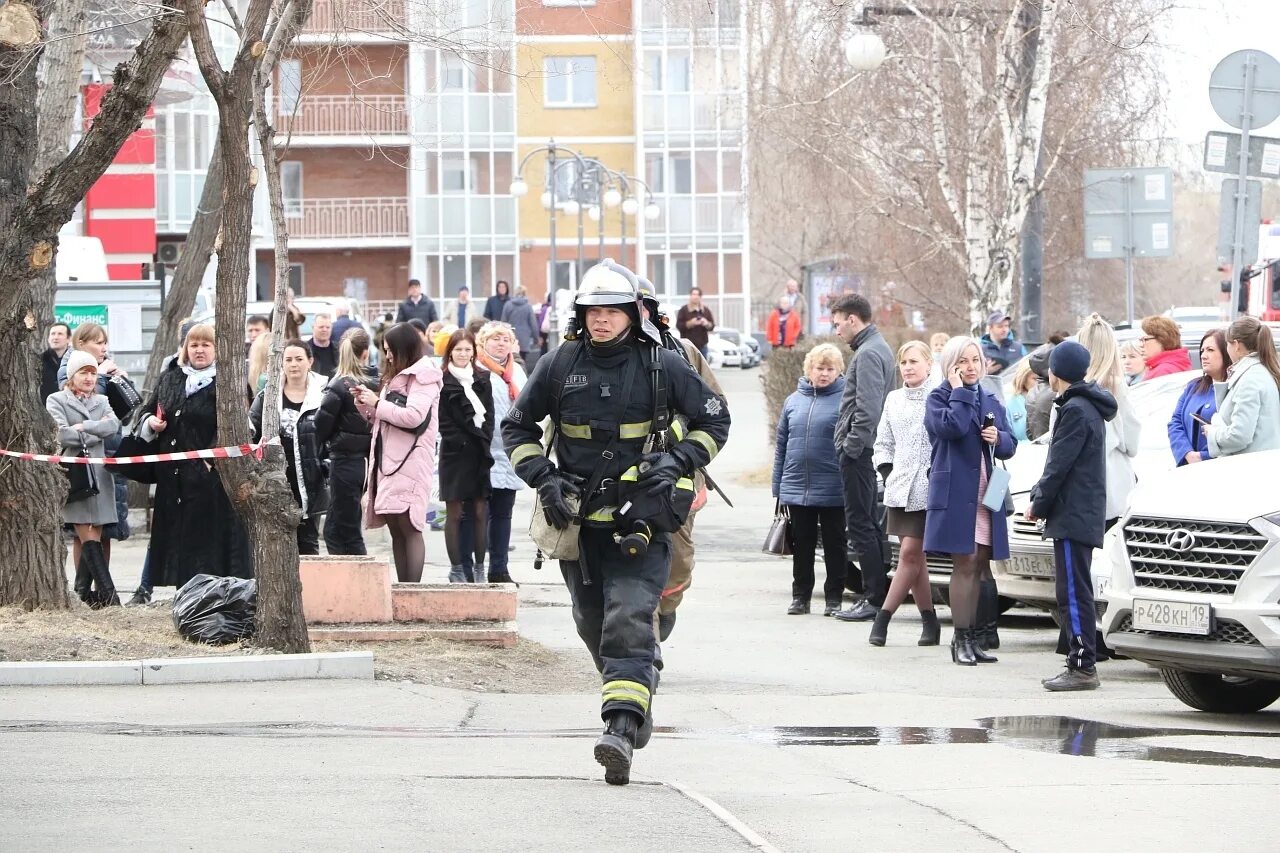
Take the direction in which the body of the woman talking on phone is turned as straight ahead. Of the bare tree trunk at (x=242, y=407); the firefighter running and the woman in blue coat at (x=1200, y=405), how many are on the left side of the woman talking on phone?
1

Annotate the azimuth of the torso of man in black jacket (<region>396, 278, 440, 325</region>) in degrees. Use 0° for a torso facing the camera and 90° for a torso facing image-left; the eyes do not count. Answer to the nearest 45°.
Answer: approximately 0°

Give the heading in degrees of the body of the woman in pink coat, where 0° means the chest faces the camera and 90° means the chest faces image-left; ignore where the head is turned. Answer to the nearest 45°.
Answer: approximately 90°

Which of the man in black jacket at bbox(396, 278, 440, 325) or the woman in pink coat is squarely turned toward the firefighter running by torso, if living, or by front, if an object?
the man in black jacket

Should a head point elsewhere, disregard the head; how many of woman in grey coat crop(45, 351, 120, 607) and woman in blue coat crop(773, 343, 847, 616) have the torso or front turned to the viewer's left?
0

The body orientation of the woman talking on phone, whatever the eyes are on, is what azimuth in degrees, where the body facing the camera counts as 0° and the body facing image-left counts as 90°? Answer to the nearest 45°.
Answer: approximately 315°

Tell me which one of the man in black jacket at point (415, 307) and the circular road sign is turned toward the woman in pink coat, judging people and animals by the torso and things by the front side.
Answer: the man in black jacket

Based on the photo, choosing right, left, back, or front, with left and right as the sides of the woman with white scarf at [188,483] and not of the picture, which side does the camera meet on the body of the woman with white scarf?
front

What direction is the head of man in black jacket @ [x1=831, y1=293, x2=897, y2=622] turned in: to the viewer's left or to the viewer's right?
to the viewer's left

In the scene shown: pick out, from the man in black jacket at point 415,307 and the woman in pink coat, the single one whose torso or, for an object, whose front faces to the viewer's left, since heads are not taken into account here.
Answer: the woman in pink coat

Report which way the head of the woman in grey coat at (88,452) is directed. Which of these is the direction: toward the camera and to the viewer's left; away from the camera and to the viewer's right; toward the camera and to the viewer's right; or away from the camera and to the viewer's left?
toward the camera and to the viewer's right

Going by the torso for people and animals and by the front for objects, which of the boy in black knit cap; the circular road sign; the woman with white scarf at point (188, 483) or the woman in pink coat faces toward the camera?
the woman with white scarf
